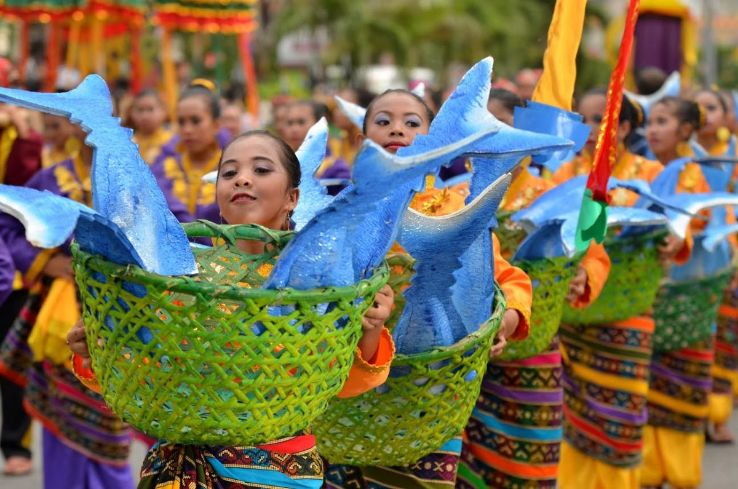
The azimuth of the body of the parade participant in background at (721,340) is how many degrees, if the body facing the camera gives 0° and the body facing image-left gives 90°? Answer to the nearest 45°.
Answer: approximately 45°

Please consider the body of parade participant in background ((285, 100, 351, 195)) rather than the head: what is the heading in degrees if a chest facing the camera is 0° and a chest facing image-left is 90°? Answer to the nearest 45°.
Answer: approximately 45°

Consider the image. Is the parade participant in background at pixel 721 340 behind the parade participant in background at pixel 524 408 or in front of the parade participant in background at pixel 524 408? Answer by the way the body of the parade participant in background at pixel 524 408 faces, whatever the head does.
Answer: behind

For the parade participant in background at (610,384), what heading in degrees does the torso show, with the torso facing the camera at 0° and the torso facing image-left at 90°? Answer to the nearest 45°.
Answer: approximately 45°

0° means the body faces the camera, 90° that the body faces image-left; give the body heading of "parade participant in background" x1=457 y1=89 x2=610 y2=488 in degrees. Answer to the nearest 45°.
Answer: approximately 45°
